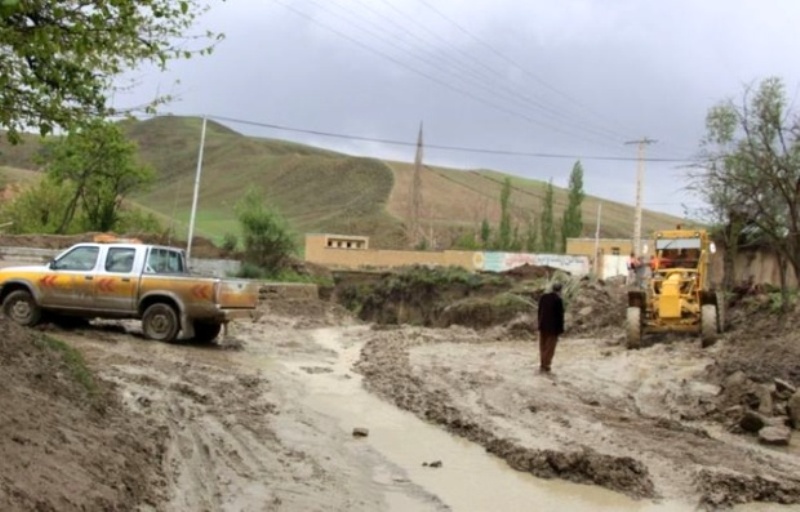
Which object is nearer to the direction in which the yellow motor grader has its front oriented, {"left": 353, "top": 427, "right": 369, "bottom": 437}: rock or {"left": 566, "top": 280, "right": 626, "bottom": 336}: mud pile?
the rock

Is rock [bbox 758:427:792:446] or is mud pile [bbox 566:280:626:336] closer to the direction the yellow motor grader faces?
the rock

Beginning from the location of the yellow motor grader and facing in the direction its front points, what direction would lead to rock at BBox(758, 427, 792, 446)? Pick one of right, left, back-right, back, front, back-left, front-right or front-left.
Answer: front

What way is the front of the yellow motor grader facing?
toward the camera

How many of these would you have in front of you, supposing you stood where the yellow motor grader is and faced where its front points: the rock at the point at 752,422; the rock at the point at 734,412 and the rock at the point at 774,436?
3

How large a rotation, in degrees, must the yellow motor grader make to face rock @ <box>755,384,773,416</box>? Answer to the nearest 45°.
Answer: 0° — it already faces it

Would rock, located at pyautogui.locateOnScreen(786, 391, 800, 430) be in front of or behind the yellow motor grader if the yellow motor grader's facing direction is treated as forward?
in front

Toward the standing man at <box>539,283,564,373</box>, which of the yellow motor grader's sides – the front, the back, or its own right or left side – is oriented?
front

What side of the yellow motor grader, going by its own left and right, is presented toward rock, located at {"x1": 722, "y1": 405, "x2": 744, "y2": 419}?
front

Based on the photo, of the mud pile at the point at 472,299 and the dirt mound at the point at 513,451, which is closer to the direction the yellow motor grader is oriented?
the dirt mound
